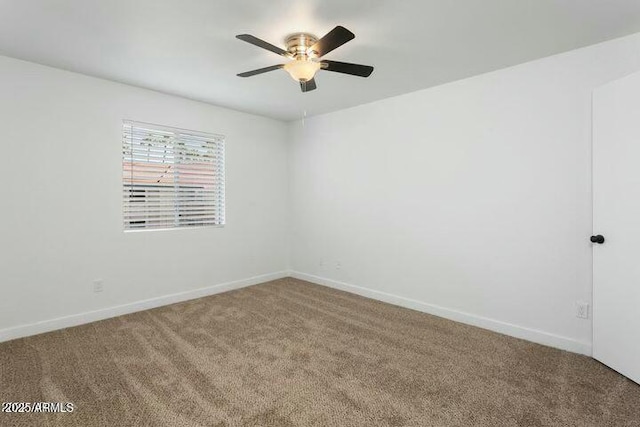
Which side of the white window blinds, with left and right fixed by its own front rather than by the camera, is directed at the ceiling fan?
front

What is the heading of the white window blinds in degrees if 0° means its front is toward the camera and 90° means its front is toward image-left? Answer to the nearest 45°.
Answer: approximately 315°

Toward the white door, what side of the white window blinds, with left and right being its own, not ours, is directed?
front
